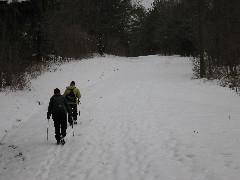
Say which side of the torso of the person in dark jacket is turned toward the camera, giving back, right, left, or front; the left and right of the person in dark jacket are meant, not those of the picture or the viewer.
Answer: back
